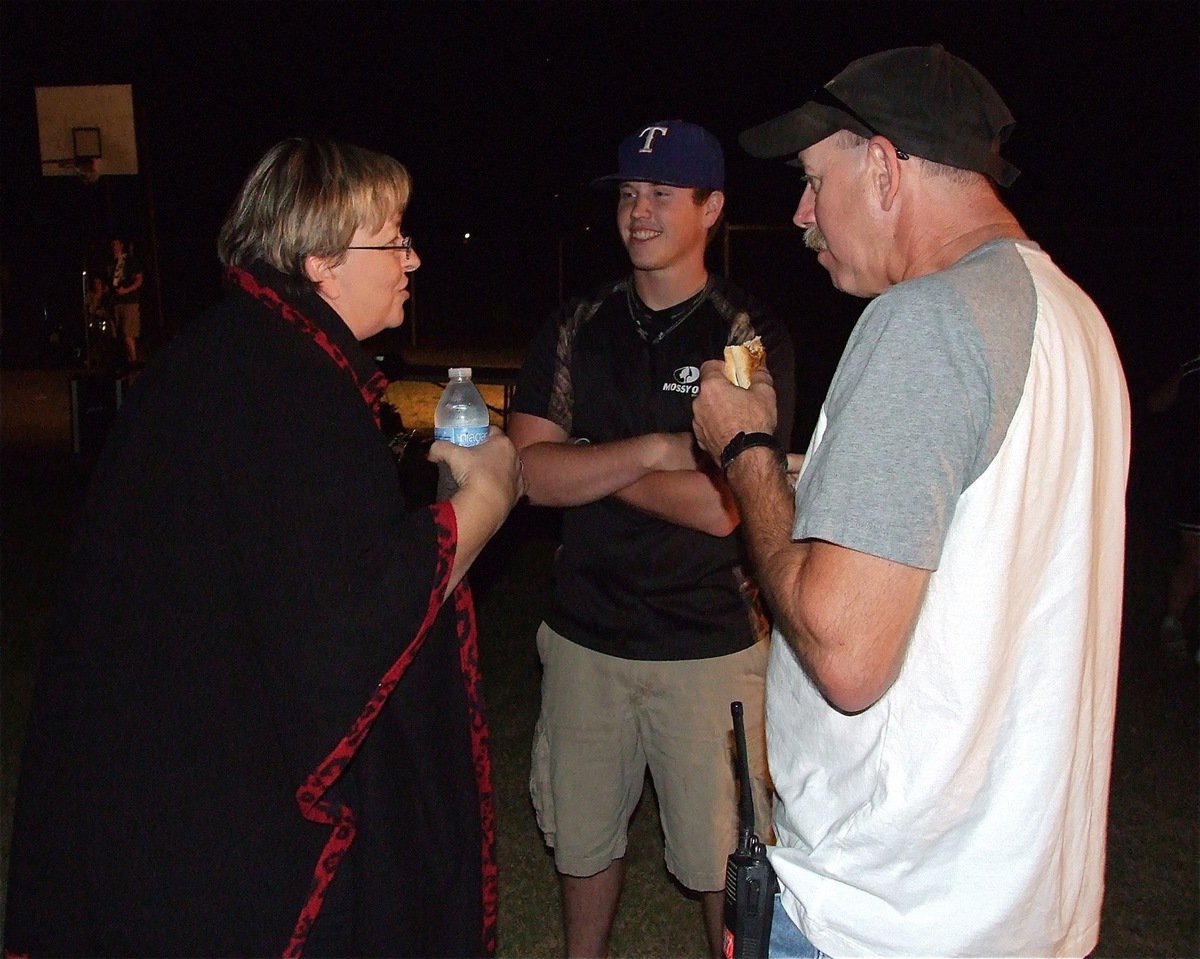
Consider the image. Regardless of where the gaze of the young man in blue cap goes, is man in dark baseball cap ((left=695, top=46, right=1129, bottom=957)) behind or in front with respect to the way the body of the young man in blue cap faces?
in front

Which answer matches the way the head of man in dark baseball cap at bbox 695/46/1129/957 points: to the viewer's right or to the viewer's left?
to the viewer's left

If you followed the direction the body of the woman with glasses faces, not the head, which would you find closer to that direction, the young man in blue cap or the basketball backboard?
the young man in blue cap

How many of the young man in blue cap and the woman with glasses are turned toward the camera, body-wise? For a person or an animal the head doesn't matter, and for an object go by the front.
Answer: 1

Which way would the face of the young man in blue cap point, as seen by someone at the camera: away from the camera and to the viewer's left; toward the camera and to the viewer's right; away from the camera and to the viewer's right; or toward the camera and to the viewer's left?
toward the camera and to the viewer's left

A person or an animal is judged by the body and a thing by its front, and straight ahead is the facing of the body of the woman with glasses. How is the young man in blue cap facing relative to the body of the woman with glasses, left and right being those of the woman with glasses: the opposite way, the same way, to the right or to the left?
to the right

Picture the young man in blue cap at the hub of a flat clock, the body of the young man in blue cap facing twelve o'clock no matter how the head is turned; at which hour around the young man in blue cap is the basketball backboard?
The basketball backboard is roughly at 5 o'clock from the young man in blue cap.

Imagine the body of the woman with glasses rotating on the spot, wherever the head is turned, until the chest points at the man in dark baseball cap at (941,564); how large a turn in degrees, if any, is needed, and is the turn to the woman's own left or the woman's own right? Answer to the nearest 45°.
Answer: approximately 45° to the woman's own right

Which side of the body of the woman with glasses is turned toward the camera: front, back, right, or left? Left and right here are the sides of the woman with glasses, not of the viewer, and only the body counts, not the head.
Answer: right

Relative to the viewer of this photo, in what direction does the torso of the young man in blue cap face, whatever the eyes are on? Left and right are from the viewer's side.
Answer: facing the viewer

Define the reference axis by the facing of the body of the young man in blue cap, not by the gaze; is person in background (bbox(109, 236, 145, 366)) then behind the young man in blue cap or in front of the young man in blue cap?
behind

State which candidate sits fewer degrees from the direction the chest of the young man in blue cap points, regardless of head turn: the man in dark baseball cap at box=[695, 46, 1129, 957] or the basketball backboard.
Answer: the man in dark baseball cap

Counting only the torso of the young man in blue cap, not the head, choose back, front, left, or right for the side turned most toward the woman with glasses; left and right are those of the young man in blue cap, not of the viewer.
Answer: front

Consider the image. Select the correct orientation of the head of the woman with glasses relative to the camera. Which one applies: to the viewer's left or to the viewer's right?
to the viewer's right

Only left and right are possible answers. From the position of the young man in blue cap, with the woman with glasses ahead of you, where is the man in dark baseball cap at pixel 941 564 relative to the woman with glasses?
left
